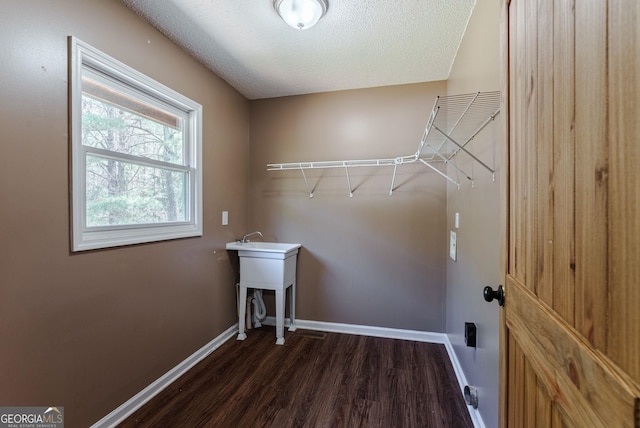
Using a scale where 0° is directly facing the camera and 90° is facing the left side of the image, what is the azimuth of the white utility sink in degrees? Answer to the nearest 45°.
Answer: approximately 0°
